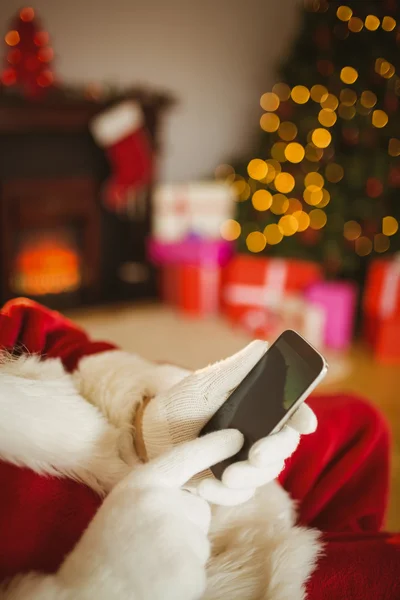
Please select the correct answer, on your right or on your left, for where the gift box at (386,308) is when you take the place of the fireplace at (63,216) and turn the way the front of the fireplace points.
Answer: on your left

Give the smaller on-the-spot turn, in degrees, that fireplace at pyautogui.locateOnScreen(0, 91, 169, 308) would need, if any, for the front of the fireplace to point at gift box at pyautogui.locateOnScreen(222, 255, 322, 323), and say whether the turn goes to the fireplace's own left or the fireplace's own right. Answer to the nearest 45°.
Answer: approximately 45° to the fireplace's own left

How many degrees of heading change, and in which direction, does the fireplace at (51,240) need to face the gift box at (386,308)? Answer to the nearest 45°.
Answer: approximately 45° to its left

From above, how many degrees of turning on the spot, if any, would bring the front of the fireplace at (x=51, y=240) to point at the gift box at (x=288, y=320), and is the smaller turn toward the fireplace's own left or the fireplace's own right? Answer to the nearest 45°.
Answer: approximately 45° to the fireplace's own left

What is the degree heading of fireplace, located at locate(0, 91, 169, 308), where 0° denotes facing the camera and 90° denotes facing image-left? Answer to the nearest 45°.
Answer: approximately 0°

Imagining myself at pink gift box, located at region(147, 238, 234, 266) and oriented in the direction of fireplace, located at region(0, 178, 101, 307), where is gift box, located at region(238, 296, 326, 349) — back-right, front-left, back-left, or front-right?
back-left

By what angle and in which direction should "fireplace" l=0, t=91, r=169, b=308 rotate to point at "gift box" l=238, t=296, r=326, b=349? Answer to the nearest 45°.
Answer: approximately 45° to its left
